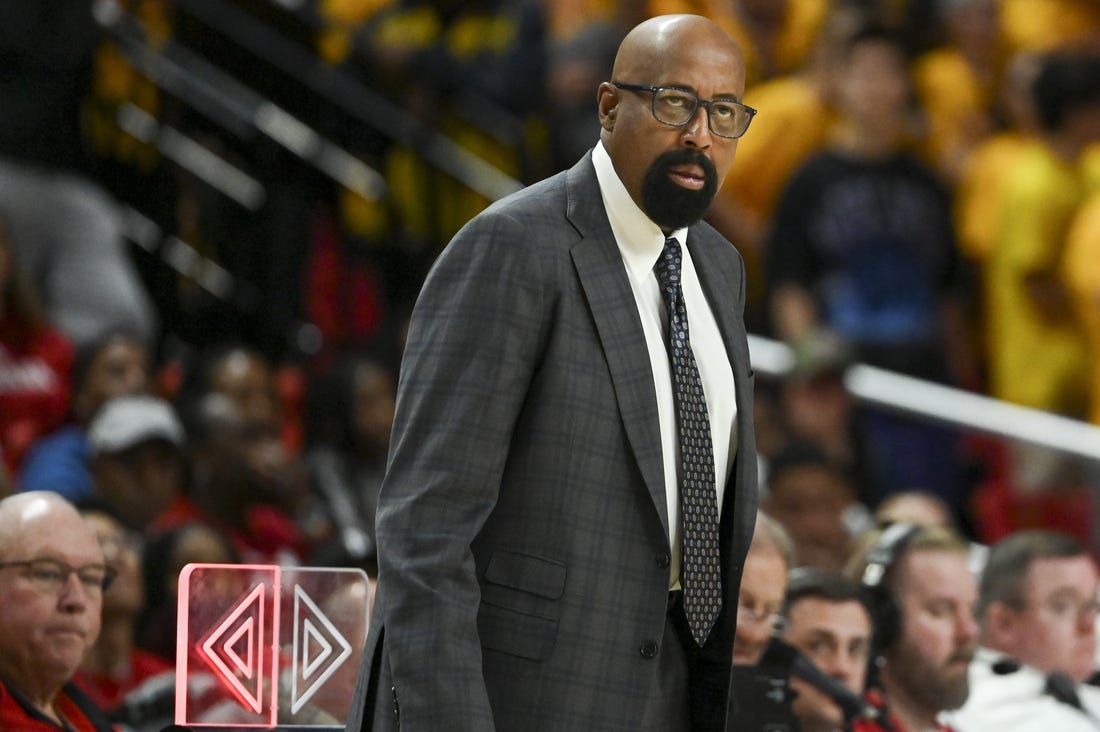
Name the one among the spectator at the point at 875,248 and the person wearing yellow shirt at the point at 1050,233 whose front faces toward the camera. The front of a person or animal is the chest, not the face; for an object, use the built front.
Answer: the spectator

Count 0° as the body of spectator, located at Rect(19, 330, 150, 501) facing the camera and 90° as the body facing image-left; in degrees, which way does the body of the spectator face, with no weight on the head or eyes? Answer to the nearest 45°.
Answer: approximately 315°

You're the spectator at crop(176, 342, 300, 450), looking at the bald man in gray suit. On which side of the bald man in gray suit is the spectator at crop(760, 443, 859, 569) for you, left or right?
left

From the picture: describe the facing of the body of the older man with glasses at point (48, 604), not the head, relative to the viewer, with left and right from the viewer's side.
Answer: facing the viewer and to the right of the viewer

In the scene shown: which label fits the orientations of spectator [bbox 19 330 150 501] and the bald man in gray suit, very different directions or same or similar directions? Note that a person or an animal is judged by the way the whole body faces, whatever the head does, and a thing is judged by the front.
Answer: same or similar directions

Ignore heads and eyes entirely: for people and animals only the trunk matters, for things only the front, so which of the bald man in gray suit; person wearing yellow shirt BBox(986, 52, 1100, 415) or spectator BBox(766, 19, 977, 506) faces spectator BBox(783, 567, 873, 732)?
spectator BBox(766, 19, 977, 506)

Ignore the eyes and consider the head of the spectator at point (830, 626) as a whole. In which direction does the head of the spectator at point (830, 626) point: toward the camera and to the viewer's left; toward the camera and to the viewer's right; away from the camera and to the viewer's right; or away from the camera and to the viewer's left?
toward the camera and to the viewer's right

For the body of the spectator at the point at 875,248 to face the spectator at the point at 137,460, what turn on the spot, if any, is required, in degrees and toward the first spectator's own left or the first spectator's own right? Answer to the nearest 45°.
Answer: approximately 90° to the first spectator's own right
